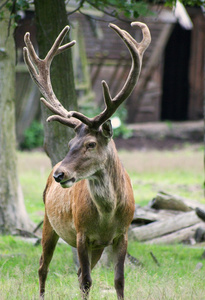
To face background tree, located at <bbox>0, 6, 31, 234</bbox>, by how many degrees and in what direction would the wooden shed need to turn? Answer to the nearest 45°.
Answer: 0° — it already faces it

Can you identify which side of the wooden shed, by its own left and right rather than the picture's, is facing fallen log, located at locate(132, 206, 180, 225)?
front

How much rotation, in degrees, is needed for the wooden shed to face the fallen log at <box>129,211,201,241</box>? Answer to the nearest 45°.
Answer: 0° — it already faces it

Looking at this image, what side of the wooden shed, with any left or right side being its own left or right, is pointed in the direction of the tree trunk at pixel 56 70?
front

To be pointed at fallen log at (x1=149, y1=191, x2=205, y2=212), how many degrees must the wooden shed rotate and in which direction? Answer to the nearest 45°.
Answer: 0° — it already faces it

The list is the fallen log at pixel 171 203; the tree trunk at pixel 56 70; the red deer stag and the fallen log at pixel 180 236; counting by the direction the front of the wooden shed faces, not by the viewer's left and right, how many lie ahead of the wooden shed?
4

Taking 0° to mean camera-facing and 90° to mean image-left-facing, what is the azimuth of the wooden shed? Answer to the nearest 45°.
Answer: approximately 0°

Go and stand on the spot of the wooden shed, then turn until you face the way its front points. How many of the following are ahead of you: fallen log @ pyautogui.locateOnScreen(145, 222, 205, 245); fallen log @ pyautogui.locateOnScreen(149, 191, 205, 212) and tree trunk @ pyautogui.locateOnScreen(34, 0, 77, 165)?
3
